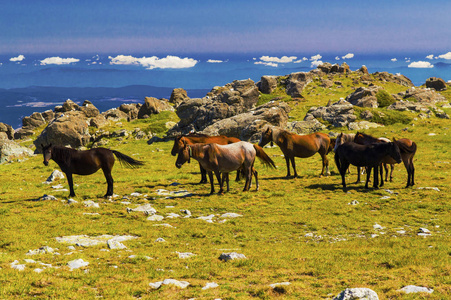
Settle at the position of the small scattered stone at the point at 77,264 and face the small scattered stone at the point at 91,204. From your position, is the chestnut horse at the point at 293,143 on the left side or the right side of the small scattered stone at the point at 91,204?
right

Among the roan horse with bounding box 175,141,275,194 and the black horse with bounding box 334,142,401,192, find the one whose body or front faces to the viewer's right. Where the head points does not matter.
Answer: the black horse

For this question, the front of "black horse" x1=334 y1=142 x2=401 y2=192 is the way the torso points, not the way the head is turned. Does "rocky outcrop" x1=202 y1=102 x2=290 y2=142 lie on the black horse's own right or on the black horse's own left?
on the black horse's own left

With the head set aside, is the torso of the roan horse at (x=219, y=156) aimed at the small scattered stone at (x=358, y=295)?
no

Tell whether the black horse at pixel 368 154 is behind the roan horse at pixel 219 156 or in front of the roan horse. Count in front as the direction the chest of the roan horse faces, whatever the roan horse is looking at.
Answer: behind

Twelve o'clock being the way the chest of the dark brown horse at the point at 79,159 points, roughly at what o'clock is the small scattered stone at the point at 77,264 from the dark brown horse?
The small scattered stone is roughly at 9 o'clock from the dark brown horse.

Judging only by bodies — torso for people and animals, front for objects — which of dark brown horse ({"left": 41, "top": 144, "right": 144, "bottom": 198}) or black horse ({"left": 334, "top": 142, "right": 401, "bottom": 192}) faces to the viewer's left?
the dark brown horse

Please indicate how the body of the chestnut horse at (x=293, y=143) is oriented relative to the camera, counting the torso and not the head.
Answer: to the viewer's left

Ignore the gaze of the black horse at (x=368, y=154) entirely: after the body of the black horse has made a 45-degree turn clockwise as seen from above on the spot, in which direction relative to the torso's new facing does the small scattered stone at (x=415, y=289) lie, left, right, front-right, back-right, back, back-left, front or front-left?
front-right

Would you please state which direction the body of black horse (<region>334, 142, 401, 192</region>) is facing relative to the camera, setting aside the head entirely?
to the viewer's right

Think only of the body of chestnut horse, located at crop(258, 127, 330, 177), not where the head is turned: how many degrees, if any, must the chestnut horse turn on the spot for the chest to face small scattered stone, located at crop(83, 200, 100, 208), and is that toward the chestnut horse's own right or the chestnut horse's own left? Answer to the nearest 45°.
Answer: approximately 45° to the chestnut horse's own left

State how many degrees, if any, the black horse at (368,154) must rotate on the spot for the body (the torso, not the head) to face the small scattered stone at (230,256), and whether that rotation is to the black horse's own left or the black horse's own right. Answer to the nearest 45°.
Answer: approximately 90° to the black horse's own right

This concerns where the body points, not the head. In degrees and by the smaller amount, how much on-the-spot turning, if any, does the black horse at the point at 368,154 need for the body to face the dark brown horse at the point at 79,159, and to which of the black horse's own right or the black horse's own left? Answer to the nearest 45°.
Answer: approximately 135° to the black horse's own right

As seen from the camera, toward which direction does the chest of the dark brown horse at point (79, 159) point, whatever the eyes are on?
to the viewer's left

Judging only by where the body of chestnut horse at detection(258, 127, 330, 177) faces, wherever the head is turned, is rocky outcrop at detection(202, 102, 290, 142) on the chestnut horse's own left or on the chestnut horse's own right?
on the chestnut horse's own right

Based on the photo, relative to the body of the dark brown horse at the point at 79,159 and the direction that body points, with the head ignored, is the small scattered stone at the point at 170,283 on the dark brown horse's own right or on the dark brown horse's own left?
on the dark brown horse's own left

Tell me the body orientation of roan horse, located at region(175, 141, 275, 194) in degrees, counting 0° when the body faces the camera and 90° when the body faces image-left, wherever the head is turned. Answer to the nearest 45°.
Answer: approximately 90°
